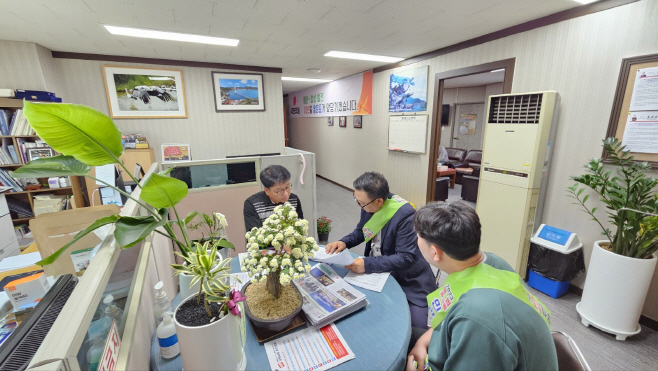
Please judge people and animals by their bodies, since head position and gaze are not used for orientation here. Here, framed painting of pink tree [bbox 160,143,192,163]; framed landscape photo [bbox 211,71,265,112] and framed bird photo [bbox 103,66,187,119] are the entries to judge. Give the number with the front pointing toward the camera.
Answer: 3

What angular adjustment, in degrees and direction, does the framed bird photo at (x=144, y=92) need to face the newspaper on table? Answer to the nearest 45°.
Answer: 0° — it already faces it

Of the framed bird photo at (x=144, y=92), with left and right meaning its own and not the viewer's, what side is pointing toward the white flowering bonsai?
front

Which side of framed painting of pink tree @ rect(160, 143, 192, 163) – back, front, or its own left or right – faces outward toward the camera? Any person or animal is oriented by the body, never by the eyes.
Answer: front

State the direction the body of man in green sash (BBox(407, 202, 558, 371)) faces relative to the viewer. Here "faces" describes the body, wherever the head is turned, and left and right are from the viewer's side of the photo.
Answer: facing away from the viewer and to the left of the viewer

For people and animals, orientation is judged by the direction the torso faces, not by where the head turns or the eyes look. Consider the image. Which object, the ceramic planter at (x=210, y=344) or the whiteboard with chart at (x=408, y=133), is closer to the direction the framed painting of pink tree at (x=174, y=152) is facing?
the ceramic planter

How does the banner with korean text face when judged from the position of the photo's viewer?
facing the viewer and to the left of the viewer

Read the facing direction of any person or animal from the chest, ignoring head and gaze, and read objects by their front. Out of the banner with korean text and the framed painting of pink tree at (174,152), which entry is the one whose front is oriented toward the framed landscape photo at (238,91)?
the banner with korean text

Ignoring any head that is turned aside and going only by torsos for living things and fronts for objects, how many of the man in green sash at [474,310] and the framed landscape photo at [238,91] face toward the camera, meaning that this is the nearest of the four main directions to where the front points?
1

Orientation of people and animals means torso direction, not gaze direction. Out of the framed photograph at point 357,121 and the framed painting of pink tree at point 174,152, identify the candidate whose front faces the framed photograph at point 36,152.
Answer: the framed photograph at point 357,121

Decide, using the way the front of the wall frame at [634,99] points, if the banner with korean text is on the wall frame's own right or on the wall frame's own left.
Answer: on the wall frame's own right

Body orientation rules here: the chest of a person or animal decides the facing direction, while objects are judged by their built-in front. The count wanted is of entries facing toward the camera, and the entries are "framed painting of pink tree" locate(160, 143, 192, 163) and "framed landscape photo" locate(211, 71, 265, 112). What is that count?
2

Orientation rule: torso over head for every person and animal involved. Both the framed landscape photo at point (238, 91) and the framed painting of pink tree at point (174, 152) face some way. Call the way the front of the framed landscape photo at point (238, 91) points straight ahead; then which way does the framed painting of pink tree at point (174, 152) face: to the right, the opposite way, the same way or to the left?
the same way

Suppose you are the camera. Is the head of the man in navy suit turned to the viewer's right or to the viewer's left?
to the viewer's left

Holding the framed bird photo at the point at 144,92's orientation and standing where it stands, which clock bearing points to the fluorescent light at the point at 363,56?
The fluorescent light is roughly at 10 o'clock from the framed bird photo.

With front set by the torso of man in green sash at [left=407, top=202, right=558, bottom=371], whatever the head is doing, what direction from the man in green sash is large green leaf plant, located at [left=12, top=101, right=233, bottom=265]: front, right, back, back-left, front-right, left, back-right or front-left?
left

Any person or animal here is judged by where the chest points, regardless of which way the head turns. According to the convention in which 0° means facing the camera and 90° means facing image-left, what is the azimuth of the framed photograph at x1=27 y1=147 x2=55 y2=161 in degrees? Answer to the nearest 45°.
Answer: approximately 315°

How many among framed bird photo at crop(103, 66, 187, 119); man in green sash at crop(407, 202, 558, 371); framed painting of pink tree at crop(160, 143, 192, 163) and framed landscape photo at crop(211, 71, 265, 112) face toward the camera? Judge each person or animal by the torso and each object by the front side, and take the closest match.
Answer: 3

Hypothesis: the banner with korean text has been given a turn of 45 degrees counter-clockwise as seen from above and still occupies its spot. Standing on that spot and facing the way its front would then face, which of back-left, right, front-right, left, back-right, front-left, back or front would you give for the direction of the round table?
front

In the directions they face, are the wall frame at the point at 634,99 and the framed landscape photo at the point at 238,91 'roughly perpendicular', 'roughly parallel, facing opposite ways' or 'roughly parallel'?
roughly perpendicular

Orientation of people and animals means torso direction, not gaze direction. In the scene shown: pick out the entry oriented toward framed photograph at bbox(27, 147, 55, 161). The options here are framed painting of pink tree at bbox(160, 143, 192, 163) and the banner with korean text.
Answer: the banner with korean text

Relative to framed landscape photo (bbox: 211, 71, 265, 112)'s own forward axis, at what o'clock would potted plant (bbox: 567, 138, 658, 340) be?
The potted plant is roughly at 11 o'clock from the framed landscape photo.

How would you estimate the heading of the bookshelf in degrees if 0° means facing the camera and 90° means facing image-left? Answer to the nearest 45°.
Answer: approximately 315°

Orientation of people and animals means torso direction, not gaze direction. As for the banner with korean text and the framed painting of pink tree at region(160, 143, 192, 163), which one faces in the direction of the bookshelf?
the banner with korean text
